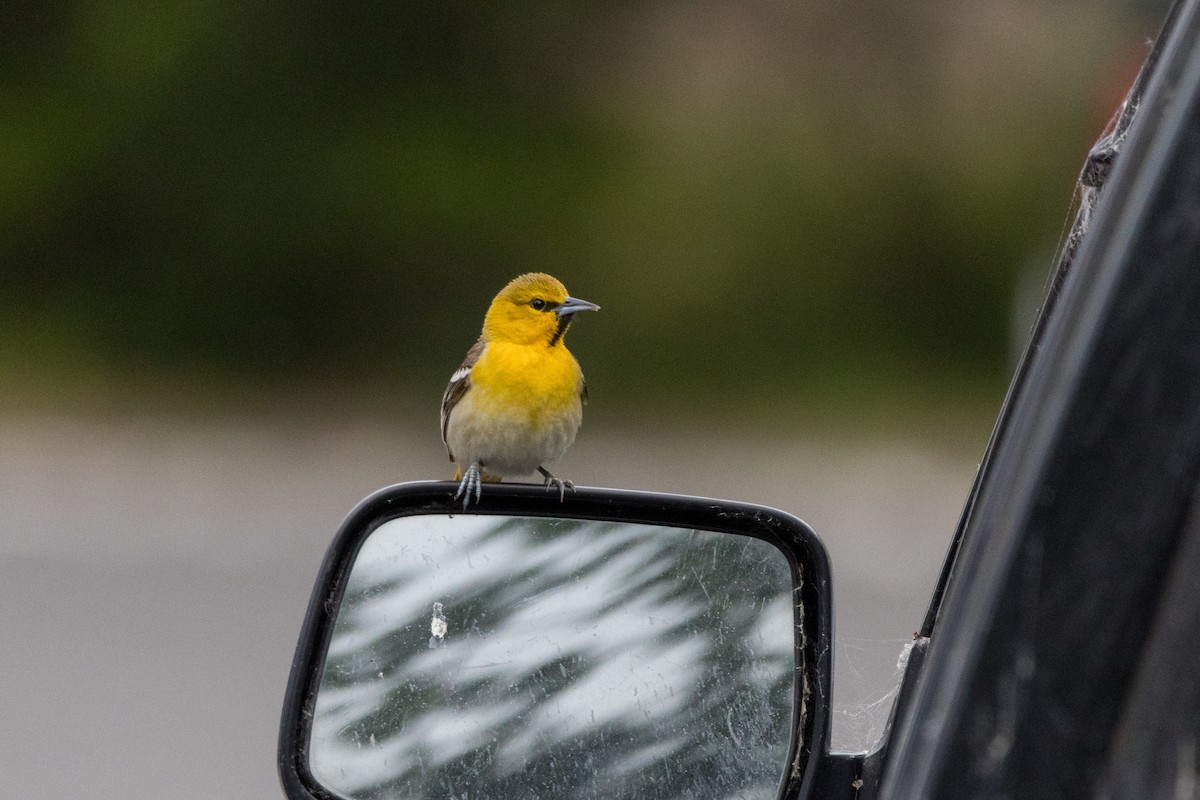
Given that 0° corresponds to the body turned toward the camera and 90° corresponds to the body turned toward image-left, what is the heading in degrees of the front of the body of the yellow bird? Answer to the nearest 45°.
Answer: approximately 315°
